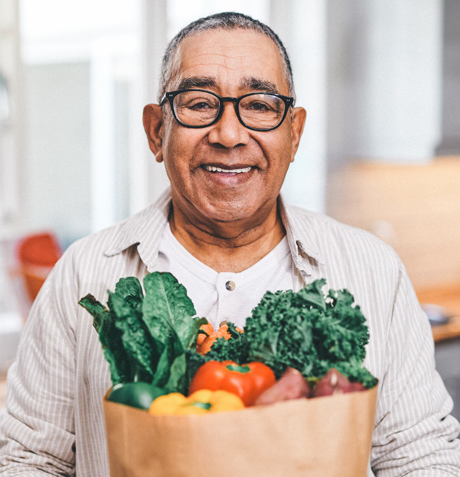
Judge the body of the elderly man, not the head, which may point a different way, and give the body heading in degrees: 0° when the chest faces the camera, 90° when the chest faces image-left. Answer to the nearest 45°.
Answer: approximately 0°

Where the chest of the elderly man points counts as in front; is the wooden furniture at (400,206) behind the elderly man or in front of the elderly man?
behind

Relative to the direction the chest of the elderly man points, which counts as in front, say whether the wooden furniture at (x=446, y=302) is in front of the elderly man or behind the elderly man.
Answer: behind

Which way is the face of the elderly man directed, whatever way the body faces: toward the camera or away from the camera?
toward the camera
